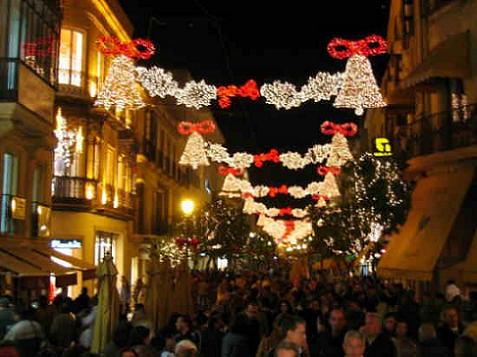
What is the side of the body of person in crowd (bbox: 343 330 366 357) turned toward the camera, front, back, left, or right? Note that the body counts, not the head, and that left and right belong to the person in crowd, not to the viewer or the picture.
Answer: front

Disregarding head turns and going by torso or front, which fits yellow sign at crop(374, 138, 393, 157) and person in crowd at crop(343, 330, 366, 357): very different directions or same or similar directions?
same or similar directions

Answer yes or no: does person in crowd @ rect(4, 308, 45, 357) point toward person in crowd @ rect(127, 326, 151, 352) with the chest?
no

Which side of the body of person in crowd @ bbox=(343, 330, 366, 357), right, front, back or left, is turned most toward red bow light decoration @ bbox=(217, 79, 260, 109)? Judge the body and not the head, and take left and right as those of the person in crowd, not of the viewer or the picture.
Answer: back

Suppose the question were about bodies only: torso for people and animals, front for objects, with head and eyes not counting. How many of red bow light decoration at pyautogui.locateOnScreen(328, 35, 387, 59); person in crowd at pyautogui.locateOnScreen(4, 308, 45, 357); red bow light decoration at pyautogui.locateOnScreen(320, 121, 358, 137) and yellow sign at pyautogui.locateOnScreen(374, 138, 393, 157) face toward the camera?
3

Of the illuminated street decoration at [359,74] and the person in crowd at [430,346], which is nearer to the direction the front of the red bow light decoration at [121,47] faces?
the person in crowd

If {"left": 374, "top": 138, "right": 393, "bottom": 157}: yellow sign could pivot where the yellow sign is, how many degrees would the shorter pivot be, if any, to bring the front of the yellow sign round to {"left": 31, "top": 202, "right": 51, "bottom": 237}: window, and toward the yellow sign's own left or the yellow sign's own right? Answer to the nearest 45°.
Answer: approximately 45° to the yellow sign's own right

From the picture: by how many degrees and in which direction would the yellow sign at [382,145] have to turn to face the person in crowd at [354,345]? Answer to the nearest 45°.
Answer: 0° — it already faces them

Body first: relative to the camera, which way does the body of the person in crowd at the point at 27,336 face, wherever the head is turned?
away from the camera

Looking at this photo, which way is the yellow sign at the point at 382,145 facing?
toward the camera

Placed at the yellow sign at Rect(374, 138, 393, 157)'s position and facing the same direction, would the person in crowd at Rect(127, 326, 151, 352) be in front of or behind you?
in front

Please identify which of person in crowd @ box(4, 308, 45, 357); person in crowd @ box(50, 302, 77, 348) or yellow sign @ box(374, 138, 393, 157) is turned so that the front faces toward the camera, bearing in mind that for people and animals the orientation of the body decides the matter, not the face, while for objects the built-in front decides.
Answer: the yellow sign

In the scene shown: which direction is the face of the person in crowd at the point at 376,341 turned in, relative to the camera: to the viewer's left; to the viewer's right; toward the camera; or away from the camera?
toward the camera

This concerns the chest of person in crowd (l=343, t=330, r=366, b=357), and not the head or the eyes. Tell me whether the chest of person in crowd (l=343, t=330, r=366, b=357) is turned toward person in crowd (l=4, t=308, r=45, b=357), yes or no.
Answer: no

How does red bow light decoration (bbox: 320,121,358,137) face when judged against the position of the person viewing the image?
facing the viewer

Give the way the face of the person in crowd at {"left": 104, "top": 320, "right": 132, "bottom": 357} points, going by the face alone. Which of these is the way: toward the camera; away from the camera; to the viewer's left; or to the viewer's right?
away from the camera

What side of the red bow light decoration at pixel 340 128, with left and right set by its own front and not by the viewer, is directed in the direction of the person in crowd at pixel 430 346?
front
